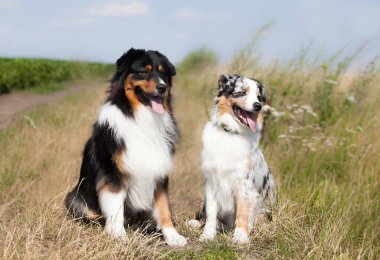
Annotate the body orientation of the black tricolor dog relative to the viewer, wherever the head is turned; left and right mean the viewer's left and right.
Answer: facing the viewer and to the right of the viewer
